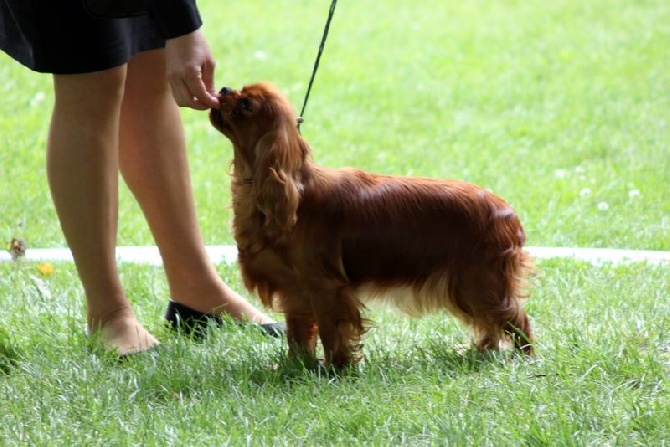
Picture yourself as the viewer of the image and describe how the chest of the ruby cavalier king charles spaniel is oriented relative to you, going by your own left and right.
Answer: facing to the left of the viewer

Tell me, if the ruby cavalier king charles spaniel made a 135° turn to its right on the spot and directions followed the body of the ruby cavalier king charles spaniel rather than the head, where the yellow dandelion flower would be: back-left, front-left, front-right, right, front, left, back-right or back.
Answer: left
